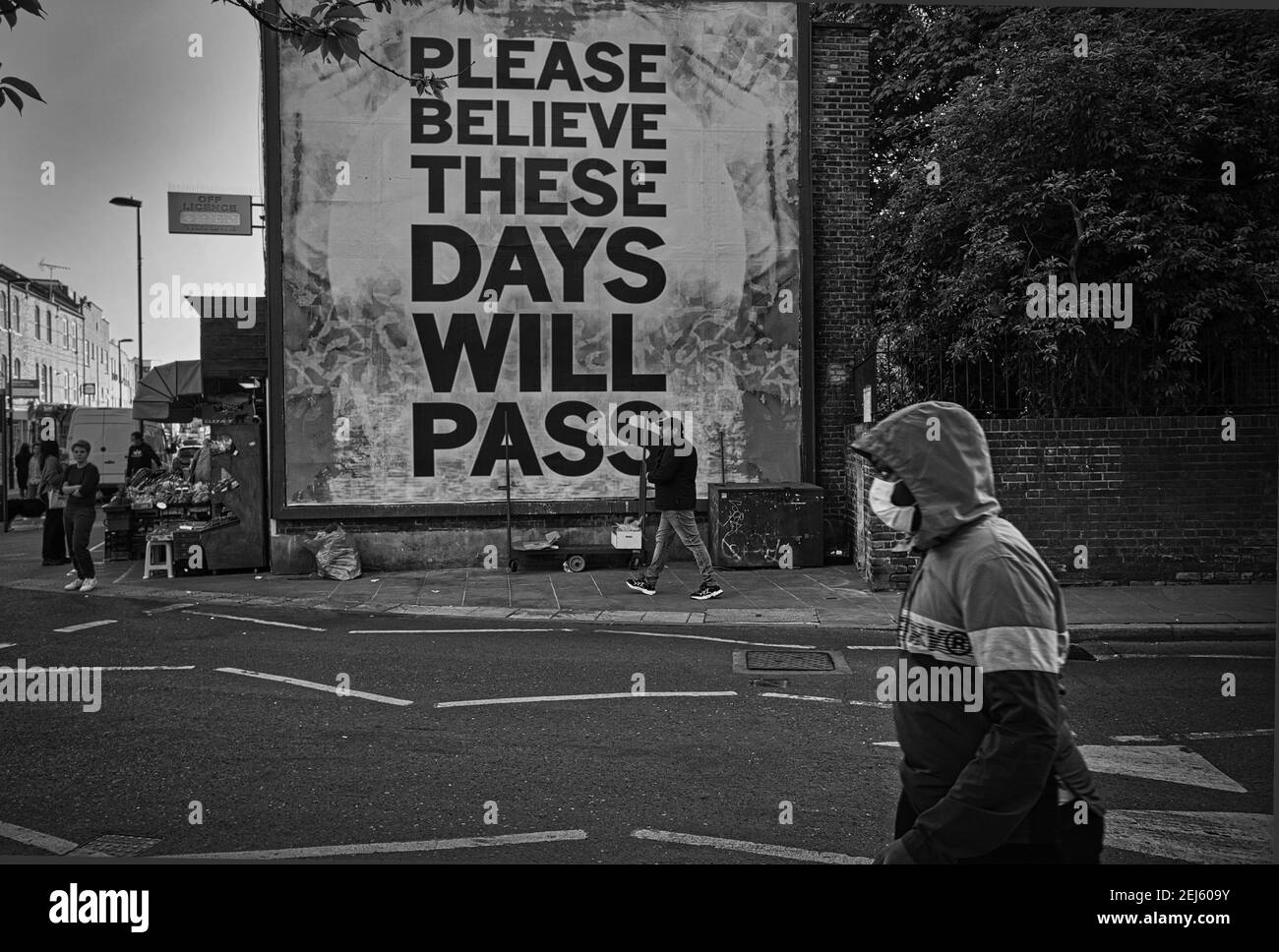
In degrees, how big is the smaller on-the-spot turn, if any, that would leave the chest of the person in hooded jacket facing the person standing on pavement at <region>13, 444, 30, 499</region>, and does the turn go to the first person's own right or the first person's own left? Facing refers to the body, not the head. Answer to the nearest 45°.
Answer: approximately 45° to the first person's own right

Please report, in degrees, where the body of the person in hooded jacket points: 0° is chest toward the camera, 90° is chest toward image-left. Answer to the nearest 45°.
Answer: approximately 90°

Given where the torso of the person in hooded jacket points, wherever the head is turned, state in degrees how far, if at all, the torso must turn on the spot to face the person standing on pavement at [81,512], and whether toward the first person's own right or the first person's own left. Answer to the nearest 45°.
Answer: approximately 45° to the first person's own right

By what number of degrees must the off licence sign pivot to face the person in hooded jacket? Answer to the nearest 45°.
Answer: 0° — it already faces them

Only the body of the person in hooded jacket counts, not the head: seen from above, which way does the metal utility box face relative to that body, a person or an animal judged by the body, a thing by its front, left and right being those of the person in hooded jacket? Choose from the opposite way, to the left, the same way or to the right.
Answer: to the left

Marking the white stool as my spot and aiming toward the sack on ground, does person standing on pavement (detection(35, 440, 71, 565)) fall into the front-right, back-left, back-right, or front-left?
back-left

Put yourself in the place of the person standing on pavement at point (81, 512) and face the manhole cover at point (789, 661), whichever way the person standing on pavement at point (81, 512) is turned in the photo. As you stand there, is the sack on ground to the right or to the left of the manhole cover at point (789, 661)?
left
